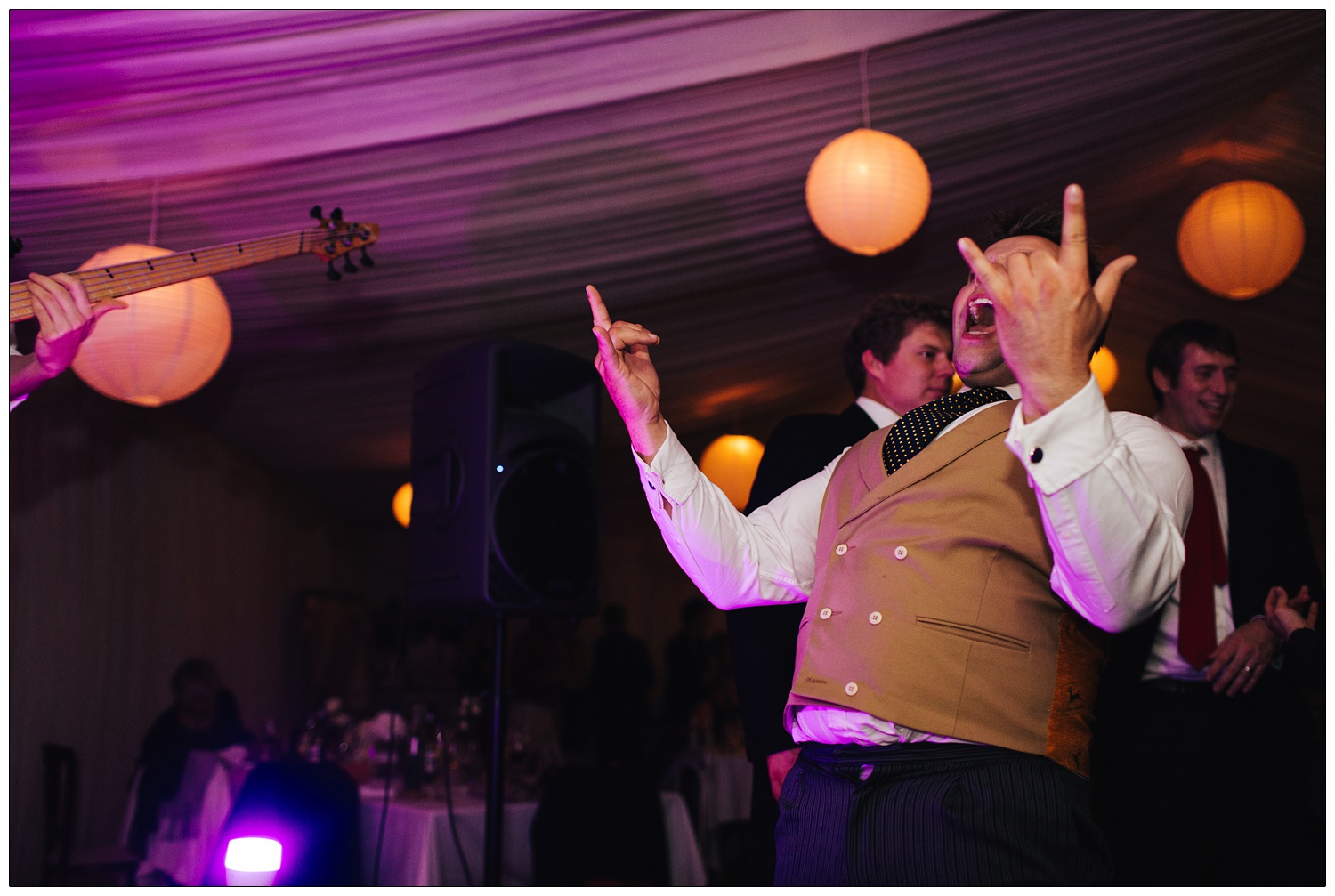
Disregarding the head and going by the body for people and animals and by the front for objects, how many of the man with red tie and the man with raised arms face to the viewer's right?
0

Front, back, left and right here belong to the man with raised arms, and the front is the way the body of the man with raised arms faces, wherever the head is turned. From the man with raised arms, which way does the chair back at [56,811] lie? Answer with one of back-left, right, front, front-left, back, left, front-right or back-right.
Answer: right

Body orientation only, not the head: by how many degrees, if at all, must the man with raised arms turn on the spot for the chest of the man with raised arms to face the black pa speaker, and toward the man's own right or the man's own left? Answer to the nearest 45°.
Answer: approximately 90° to the man's own right

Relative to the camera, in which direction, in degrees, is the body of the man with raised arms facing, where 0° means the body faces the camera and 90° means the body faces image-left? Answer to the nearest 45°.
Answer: approximately 45°

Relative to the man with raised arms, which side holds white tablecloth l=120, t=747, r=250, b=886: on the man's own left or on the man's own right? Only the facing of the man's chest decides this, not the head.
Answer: on the man's own right

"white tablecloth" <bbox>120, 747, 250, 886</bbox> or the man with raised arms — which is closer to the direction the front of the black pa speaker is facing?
the man with raised arms

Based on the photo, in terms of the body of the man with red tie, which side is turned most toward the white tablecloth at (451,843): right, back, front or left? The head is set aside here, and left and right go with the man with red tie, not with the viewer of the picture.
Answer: right

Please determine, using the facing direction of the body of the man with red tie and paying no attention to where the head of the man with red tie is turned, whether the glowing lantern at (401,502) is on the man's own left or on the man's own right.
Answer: on the man's own right

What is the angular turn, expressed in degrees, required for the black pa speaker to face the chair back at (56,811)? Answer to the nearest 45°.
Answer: approximately 180°

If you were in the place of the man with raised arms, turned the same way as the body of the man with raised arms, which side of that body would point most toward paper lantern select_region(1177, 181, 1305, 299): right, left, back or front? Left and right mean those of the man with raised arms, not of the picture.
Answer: back

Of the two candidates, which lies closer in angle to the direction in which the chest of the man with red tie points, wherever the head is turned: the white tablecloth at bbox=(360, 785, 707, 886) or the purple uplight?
the purple uplight

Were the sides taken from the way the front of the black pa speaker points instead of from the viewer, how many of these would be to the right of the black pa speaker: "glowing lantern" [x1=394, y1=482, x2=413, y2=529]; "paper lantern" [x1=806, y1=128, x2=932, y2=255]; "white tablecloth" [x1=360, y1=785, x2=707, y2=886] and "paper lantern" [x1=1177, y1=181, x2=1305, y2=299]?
0

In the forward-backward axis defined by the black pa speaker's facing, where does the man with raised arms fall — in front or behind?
in front

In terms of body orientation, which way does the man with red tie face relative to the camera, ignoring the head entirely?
toward the camera

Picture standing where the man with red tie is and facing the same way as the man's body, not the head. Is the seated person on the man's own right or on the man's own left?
on the man's own right

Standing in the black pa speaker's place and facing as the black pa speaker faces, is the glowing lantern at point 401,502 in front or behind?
behind
